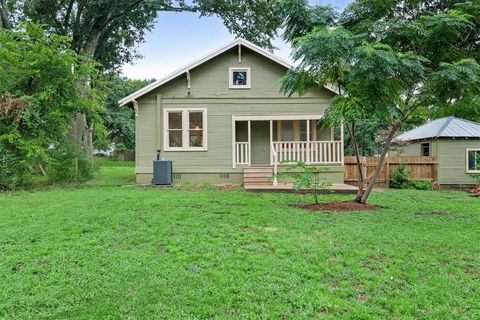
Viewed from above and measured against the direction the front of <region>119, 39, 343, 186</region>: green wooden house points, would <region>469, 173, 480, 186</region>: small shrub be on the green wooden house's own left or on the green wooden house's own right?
on the green wooden house's own left

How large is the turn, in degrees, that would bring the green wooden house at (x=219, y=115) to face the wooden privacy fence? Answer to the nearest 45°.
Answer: approximately 90° to its left

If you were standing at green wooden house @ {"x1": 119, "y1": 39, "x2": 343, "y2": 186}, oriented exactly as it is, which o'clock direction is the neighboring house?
The neighboring house is roughly at 9 o'clock from the green wooden house.

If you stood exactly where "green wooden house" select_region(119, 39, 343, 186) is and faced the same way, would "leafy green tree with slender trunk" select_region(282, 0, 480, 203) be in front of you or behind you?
in front

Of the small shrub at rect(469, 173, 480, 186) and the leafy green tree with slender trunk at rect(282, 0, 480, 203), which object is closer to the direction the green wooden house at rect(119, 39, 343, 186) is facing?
the leafy green tree with slender trunk

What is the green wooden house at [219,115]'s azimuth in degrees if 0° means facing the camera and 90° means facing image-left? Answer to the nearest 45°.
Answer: approximately 0°

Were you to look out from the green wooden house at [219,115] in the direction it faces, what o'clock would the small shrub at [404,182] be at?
The small shrub is roughly at 9 o'clock from the green wooden house.

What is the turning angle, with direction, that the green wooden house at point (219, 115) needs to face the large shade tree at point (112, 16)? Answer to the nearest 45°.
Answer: approximately 135° to its right

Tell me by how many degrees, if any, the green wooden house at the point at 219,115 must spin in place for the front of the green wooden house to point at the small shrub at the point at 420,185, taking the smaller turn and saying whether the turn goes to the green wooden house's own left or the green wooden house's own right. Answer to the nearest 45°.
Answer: approximately 90° to the green wooden house's own left
